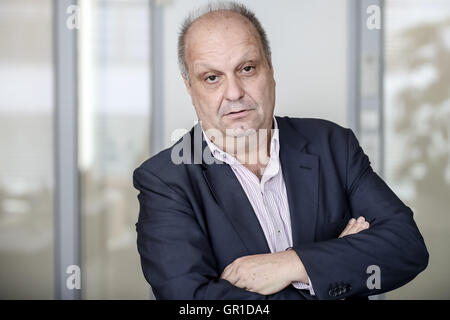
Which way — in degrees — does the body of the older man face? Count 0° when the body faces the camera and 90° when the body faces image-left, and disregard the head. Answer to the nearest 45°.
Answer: approximately 0°
